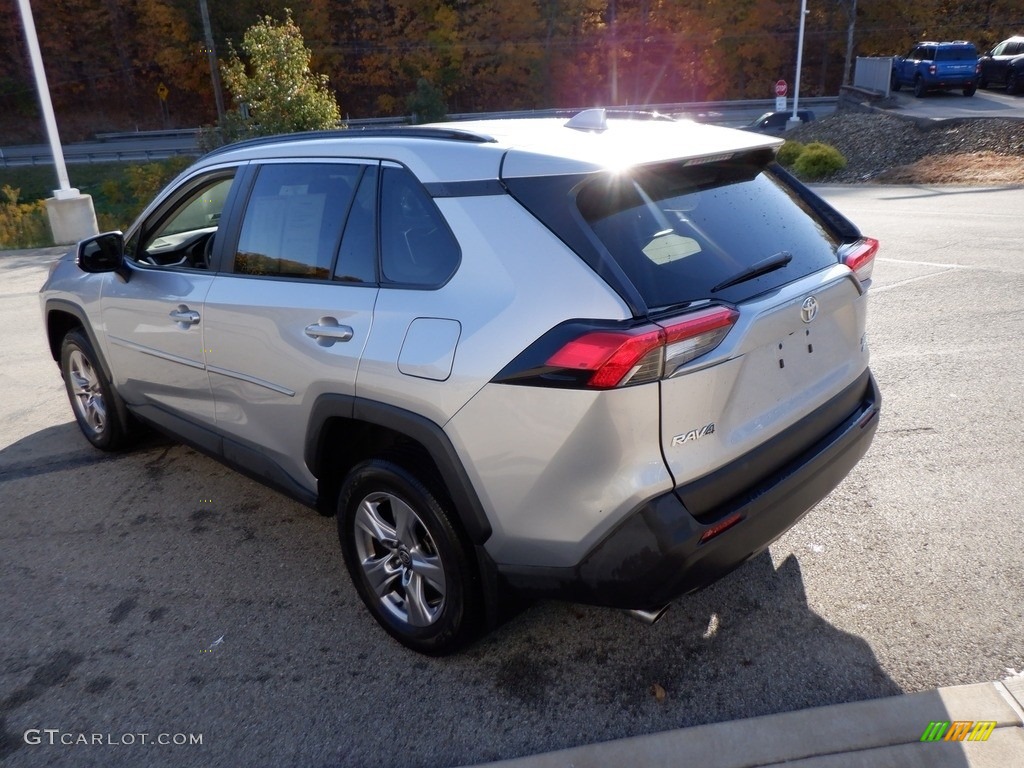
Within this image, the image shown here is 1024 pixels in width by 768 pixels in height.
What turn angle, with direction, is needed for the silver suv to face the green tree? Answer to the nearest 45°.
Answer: approximately 45° to its right

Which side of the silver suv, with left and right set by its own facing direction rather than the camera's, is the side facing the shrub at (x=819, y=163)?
right

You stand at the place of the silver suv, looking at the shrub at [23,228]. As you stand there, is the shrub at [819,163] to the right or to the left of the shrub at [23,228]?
right

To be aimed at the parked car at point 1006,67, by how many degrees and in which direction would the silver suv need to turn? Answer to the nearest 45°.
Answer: approximately 90° to its right
